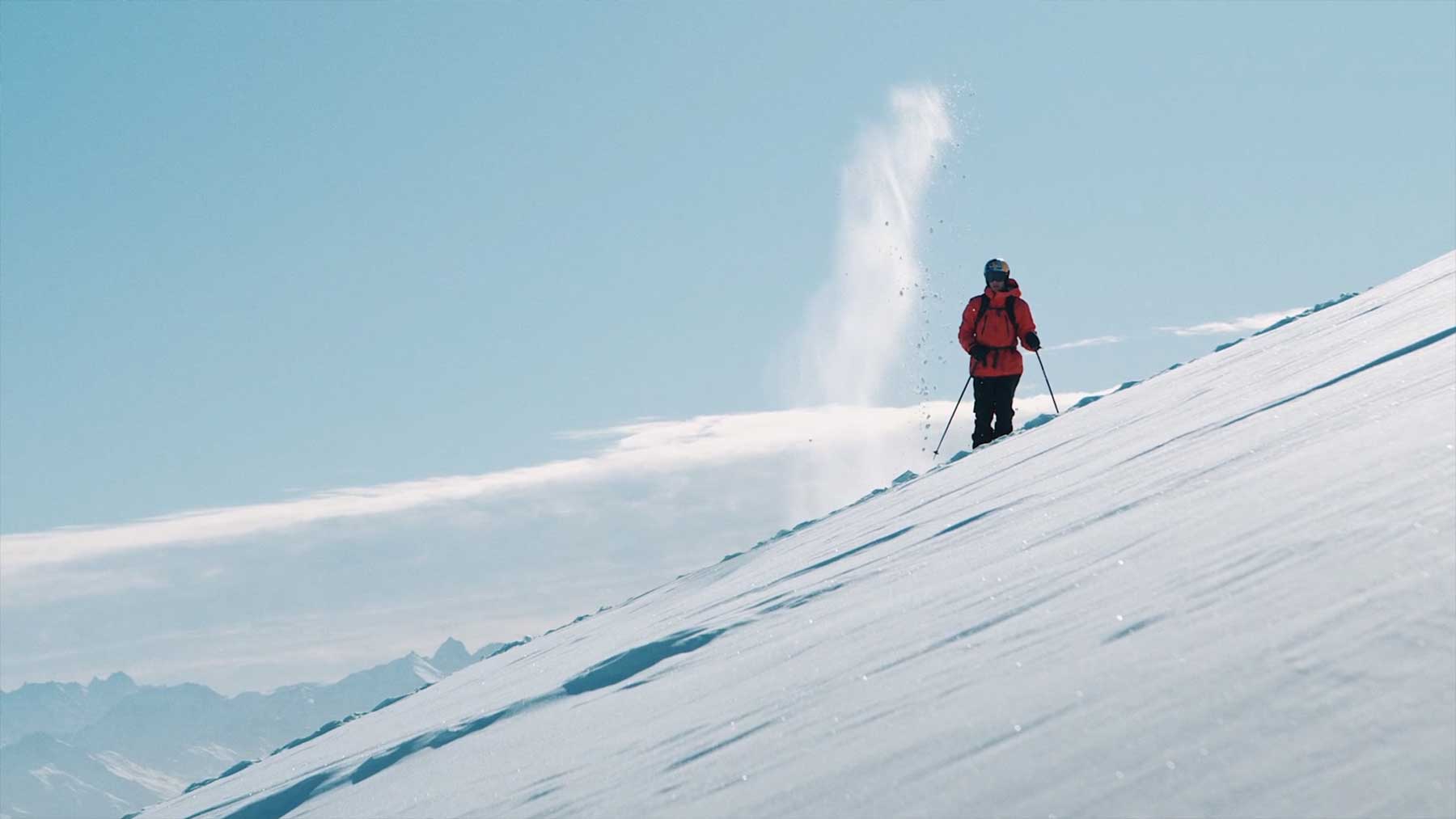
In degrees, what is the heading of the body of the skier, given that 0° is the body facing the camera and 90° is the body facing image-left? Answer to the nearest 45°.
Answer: approximately 0°
